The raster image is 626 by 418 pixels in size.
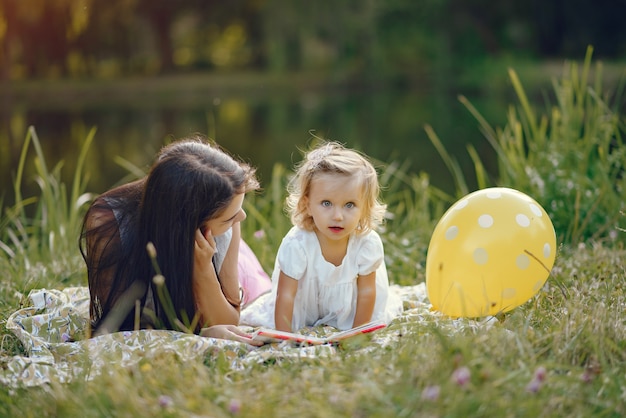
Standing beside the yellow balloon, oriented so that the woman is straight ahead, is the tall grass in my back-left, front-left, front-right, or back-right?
back-right

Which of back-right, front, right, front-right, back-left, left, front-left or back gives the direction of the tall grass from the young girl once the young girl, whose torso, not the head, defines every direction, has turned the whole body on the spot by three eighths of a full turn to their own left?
front
